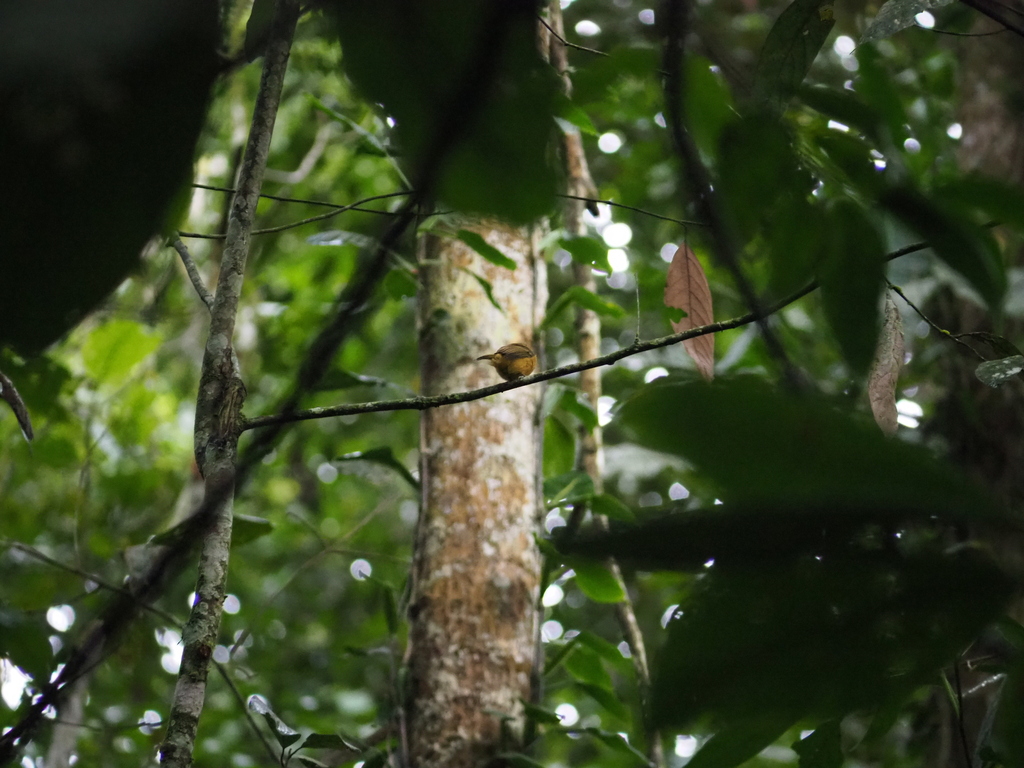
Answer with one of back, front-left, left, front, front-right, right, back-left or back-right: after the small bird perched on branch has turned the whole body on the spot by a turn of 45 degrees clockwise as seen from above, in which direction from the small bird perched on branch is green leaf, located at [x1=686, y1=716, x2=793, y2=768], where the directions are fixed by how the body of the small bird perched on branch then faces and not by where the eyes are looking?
back-left

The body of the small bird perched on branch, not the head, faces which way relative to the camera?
to the viewer's left
